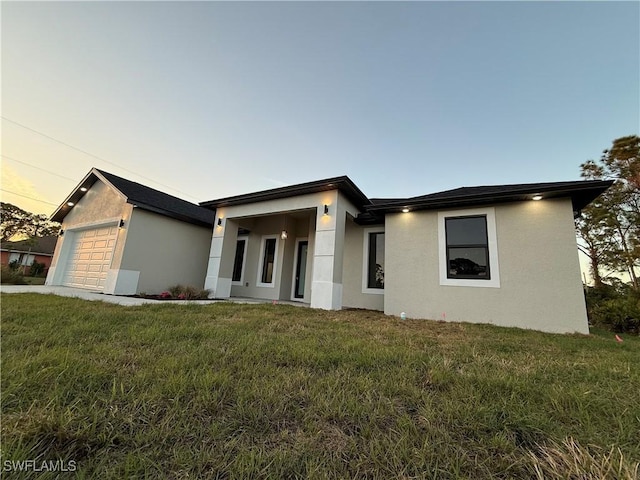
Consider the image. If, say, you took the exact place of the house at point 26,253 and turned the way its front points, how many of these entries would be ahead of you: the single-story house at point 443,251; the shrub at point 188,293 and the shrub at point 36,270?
3

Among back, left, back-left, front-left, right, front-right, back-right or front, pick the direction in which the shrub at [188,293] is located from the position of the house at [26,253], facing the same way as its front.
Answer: front

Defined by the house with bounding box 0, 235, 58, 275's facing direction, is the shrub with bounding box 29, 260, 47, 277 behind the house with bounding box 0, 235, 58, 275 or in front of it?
in front

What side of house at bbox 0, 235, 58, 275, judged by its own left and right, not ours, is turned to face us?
front

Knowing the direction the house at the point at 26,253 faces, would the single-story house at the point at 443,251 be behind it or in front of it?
in front

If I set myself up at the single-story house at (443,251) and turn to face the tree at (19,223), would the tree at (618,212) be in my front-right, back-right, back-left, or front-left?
back-right
